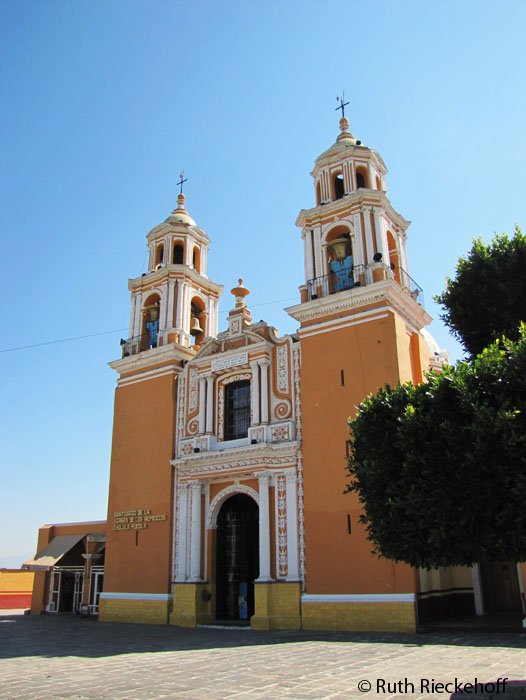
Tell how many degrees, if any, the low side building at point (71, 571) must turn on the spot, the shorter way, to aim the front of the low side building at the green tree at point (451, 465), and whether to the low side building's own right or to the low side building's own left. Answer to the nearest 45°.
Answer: approximately 45° to the low side building's own left

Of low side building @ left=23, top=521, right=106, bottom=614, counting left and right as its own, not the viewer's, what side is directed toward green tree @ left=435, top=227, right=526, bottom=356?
left

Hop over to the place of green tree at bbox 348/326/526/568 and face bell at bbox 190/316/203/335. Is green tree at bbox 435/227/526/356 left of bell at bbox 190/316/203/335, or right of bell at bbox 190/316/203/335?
right

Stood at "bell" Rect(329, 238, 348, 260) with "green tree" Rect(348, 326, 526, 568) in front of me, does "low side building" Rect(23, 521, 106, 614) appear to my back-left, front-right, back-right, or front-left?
back-right
